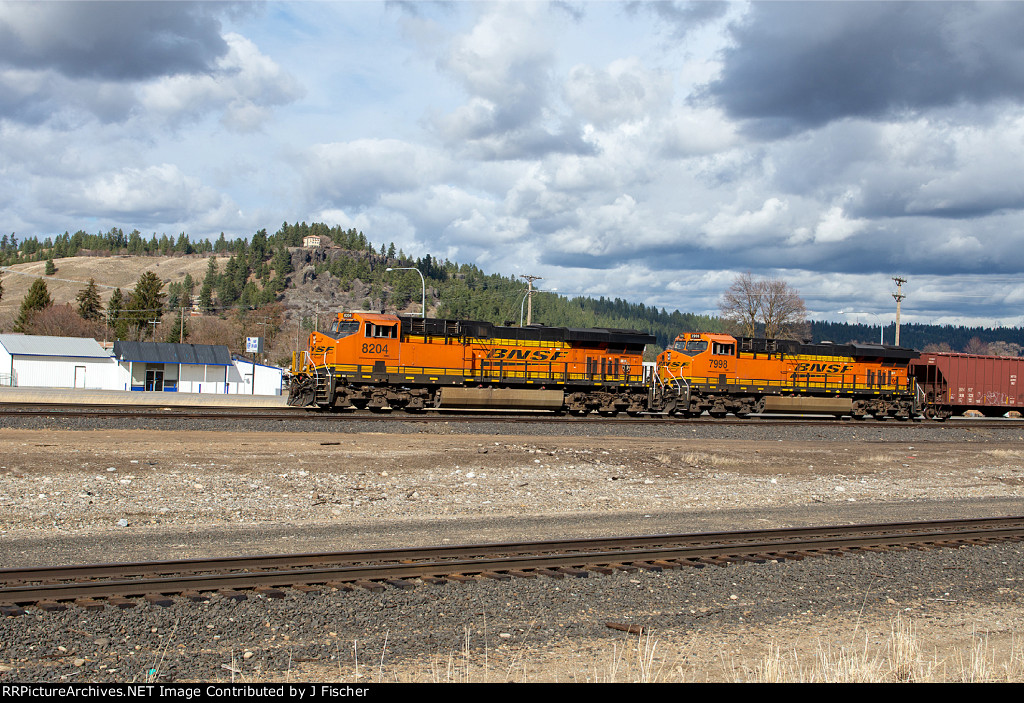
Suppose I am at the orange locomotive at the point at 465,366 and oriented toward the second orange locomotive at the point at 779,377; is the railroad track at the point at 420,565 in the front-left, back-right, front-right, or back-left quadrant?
back-right

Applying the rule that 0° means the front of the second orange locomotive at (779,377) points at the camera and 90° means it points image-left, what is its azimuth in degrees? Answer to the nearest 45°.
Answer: approximately 45°

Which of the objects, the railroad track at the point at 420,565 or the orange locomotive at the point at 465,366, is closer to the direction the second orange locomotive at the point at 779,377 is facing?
the orange locomotive

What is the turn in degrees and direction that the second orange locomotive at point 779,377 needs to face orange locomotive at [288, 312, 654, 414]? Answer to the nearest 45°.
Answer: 0° — it already faces it

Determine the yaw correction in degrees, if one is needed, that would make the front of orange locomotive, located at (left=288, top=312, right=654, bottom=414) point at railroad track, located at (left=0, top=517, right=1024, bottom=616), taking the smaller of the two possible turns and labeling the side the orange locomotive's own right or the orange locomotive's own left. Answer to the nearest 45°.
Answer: approximately 45° to the orange locomotive's own left

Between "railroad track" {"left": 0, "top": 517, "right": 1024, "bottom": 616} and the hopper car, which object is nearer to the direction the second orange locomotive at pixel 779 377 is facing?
the railroad track

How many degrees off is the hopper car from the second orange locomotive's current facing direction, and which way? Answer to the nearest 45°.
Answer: approximately 180°

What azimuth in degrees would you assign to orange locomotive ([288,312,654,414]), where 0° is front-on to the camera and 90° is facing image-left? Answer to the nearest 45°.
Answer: approximately 45°

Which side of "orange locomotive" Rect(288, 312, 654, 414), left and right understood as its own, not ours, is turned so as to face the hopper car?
back
